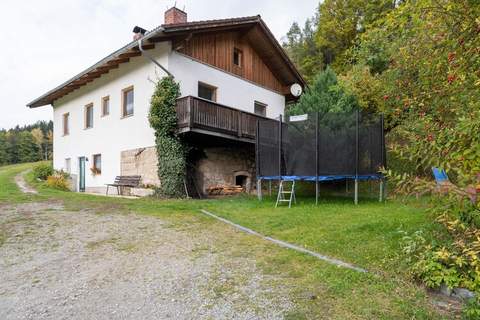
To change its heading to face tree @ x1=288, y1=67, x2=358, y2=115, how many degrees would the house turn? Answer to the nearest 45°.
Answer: approximately 90° to its left

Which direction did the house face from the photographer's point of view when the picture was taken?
facing the viewer and to the left of the viewer

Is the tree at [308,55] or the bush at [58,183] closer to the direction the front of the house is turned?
the bush

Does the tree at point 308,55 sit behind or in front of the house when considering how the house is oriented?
behind

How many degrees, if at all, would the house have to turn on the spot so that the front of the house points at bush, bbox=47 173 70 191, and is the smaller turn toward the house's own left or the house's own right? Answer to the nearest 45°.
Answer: approximately 90° to the house's own right

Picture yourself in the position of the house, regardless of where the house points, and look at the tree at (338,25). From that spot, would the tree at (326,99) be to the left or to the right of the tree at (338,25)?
right

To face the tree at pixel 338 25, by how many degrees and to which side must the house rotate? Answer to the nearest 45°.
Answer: approximately 180°

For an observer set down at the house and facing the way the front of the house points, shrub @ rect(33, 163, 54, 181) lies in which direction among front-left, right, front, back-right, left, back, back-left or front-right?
right

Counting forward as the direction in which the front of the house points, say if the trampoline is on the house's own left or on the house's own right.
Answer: on the house's own left

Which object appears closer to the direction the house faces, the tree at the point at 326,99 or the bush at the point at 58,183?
the bush

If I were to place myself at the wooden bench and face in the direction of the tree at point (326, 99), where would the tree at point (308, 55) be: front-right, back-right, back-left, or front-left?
front-left
